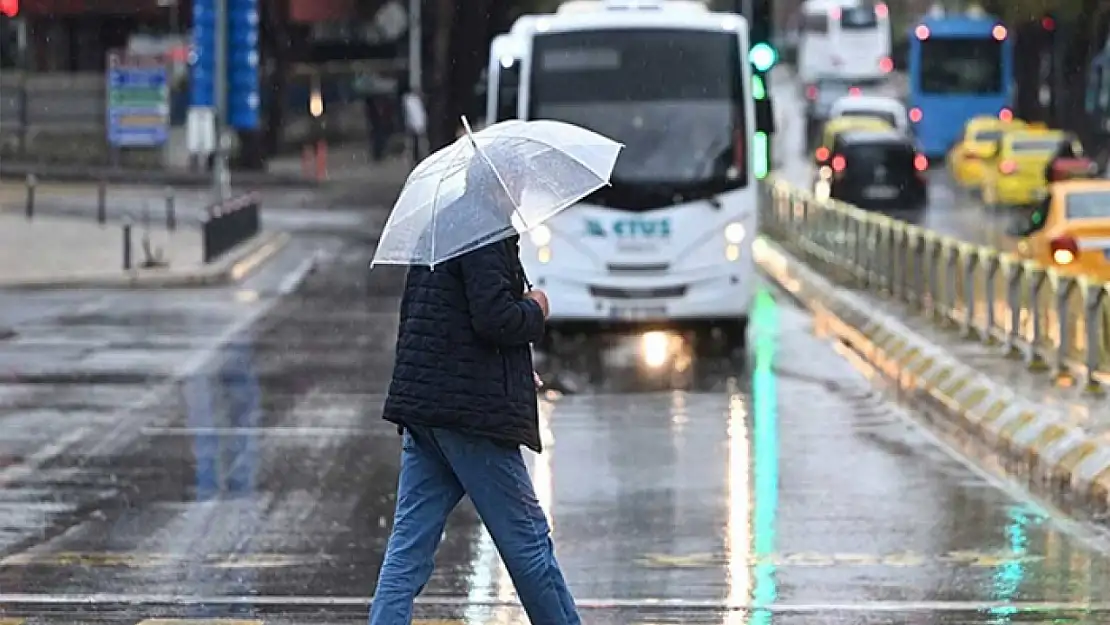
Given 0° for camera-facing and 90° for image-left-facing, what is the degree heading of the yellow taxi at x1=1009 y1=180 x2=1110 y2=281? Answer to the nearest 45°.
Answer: approximately 135°

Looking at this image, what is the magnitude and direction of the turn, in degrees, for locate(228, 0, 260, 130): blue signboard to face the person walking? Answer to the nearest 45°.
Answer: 0° — it already faces them

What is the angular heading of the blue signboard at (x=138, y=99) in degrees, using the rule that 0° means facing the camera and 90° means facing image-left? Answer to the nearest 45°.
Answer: approximately 0°

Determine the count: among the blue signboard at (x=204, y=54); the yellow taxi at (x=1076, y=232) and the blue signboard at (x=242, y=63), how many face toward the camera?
2

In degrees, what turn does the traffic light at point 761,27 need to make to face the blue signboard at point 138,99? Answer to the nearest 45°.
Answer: approximately 135° to its right
